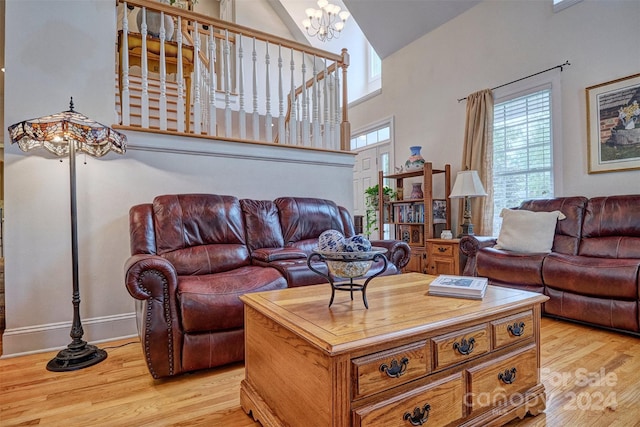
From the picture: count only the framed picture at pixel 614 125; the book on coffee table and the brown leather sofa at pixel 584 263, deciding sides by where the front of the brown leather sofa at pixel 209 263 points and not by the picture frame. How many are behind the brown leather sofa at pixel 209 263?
0

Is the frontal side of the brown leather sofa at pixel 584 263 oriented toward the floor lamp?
yes

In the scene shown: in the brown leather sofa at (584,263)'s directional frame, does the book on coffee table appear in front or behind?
in front

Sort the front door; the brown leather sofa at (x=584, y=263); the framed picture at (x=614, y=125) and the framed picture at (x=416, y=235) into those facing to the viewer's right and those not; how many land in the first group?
0

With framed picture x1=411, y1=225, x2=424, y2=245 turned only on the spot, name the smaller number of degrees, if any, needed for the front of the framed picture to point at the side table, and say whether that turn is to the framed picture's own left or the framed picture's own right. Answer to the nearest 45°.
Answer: approximately 45° to the framed picture's own left

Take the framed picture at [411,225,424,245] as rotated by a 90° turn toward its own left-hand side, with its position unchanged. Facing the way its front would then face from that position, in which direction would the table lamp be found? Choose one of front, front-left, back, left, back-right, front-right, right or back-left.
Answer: front-right

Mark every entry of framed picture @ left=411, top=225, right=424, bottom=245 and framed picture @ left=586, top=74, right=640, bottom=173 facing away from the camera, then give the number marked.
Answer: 0

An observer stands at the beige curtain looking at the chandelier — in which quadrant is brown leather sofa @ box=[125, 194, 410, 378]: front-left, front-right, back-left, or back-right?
front-left

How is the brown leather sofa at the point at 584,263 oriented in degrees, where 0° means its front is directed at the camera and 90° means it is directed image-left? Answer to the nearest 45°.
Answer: approximately 45°

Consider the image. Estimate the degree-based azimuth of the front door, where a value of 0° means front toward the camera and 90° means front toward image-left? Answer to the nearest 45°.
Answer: approximately 45°

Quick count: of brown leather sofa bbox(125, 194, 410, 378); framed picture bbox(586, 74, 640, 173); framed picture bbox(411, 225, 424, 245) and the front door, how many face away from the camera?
0

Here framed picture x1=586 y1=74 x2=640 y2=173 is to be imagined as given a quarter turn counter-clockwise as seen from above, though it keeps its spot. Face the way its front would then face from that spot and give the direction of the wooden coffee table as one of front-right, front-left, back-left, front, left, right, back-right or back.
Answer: front-right

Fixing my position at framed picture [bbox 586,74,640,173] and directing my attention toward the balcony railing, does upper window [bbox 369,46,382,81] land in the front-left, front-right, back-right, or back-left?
front-right

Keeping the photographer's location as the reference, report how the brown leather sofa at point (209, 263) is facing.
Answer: facing the viewer and to the right of the viewer

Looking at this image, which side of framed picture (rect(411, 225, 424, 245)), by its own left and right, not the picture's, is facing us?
front

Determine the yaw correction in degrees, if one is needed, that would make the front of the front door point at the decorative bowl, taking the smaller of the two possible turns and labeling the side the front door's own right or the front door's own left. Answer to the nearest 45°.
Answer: approximately 45° to the front door's own left

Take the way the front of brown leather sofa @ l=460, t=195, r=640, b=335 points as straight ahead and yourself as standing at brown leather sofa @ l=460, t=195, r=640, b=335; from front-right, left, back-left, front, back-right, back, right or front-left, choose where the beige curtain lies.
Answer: right
